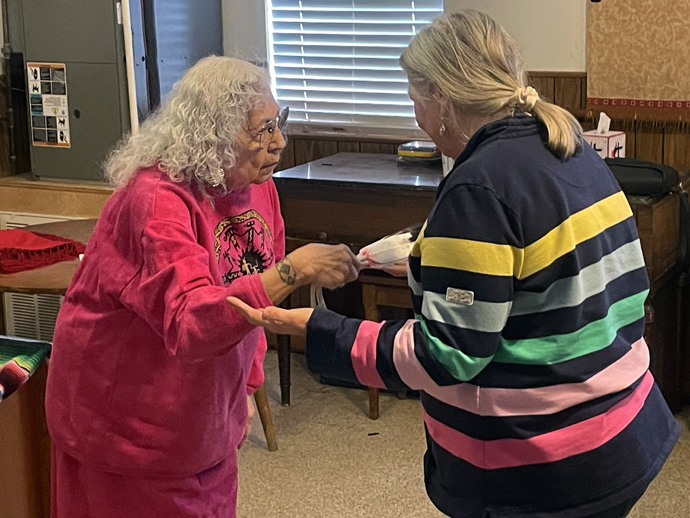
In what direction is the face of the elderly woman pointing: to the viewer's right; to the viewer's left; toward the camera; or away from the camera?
to the viewer's right

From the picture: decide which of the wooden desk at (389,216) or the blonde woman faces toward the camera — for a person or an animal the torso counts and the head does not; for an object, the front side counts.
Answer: the wooden desk

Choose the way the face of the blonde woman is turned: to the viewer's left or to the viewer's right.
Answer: to the viewer's left

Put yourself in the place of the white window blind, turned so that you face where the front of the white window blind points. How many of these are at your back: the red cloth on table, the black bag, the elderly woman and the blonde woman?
0

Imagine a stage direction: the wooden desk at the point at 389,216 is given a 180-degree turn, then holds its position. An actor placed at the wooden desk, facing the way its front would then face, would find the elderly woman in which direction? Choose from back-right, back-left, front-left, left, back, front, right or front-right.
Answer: back

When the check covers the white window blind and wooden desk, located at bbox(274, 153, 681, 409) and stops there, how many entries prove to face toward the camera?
2

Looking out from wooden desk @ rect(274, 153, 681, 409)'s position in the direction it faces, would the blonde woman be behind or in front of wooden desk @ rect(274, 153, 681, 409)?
in front

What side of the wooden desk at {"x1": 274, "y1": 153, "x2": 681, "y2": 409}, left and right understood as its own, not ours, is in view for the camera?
front

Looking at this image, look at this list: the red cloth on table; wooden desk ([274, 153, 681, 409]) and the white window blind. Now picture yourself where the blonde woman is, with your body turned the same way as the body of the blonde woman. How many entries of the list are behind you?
0

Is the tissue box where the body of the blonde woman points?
no

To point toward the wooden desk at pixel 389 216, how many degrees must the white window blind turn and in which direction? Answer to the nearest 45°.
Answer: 0° — it already faces it

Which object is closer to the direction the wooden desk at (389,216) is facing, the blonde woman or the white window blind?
the blonde woman

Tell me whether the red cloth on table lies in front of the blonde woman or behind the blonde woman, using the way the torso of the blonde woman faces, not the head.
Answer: in front

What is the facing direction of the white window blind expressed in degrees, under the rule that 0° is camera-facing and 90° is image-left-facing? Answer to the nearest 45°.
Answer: approximately 0°

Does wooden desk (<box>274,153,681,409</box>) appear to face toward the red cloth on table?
no

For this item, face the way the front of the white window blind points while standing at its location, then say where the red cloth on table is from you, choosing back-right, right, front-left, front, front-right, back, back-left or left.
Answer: front-right

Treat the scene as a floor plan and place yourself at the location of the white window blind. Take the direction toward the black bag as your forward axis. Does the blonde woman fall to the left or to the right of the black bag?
right

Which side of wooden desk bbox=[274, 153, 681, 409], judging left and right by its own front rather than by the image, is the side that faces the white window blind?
back

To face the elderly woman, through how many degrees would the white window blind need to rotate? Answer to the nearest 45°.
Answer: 0° — it already faces them

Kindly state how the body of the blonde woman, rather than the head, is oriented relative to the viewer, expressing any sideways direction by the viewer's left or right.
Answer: facing away from the viewer and to the left of the viewer
